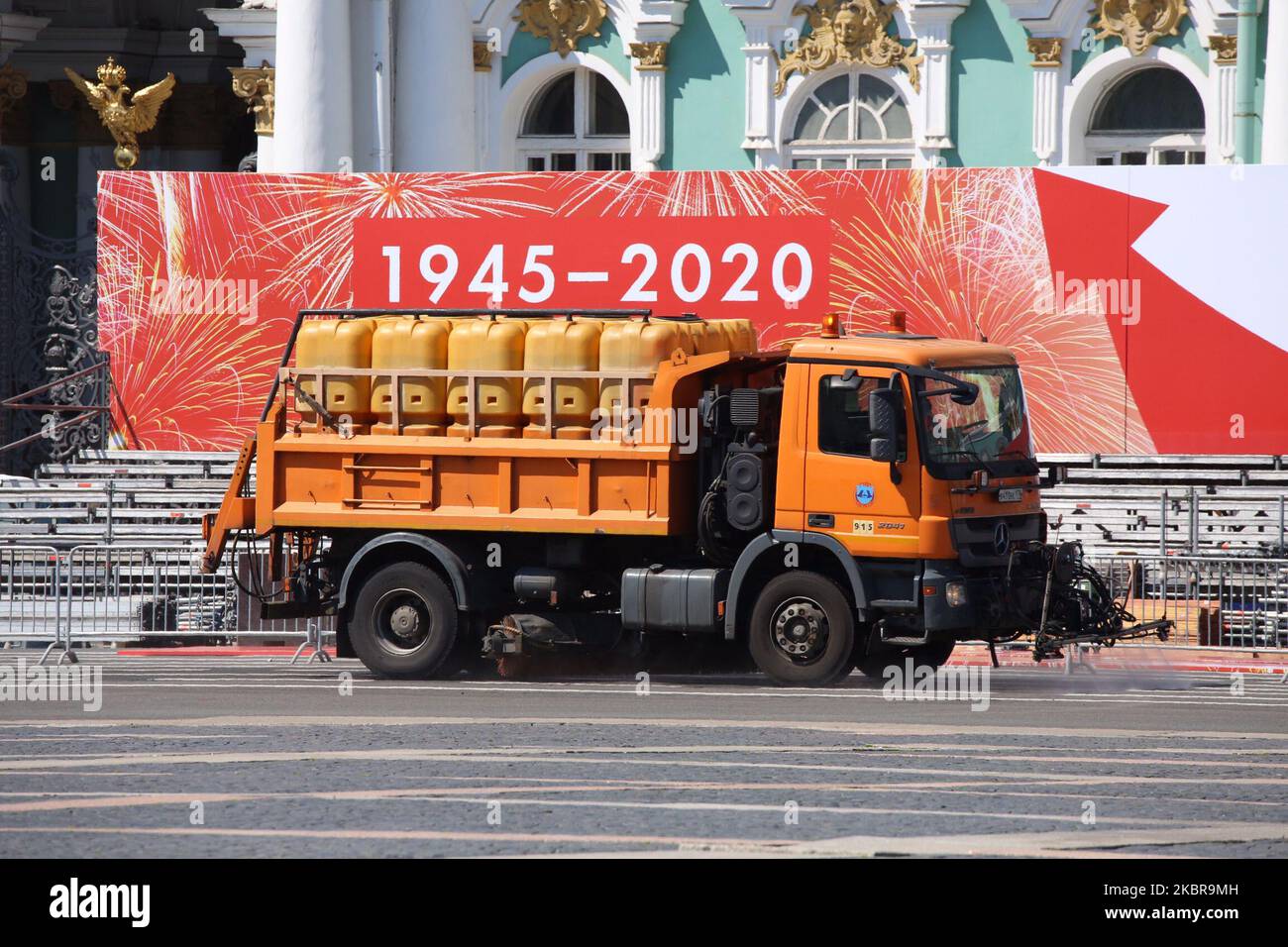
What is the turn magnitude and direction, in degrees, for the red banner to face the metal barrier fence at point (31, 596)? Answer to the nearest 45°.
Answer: approximately 45° to its right

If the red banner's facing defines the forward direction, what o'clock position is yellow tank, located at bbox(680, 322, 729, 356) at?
The yellow tank is roughly at 12 o'clock from the red banner.

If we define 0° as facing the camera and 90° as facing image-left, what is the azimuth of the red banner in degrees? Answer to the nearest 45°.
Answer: approximately 0°

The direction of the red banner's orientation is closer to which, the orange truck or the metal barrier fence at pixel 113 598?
the orange truck

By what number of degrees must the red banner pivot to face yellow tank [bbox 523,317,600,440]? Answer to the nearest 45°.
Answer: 0° — it already faces it

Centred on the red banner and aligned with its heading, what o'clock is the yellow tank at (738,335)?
The yellow tank is roughly at 12 o'clock from the red banner.

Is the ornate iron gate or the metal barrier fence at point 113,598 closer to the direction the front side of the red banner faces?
the metal barrier fence
